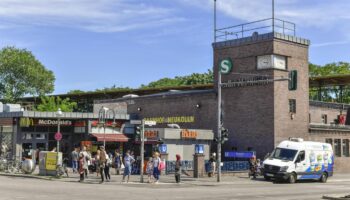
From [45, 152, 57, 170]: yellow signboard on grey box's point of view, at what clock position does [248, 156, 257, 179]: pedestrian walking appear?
The pedestrian walking is roughly at 9 o'clock from the yellow signboard on grey box.

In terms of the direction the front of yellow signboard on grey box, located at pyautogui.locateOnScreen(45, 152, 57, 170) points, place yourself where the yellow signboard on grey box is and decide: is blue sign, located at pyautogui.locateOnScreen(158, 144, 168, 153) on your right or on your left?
on your left

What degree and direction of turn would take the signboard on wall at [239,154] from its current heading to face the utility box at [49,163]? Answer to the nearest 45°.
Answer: approximately 45° to its right

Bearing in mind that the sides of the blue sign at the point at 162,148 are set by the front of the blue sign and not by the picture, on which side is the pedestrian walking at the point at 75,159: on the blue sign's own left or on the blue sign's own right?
on the blue sign's own right

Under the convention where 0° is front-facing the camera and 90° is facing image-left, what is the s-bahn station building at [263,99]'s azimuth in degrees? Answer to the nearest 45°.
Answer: approximately 45°
